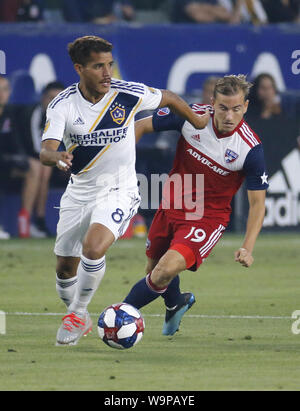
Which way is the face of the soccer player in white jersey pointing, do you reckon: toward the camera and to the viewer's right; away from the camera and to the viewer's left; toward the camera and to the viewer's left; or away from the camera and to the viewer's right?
toward the camera and to the viewer's right

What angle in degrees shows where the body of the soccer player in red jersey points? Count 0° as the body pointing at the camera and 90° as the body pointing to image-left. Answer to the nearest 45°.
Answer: approximately 0°

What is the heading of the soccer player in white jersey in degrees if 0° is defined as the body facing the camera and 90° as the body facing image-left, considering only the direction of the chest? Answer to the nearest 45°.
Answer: approximately 0°

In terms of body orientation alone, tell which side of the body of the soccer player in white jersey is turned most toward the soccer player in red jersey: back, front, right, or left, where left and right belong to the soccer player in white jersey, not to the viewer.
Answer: left

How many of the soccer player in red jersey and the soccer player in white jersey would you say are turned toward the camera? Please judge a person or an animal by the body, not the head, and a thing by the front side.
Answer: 2
